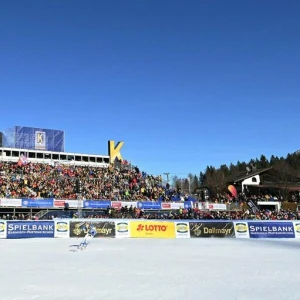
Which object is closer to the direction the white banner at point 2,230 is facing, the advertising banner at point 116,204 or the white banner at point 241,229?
the white banner

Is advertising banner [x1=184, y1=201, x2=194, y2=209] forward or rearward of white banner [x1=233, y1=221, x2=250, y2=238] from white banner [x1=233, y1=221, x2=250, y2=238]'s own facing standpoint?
rearward

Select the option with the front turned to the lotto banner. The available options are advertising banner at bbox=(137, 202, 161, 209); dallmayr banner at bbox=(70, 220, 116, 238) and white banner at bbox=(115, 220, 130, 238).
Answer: the advertising banner

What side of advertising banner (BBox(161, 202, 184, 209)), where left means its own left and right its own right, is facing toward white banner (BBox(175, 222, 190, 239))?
front

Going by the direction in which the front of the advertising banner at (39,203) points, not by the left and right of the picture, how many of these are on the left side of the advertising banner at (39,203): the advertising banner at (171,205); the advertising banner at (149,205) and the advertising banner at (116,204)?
3

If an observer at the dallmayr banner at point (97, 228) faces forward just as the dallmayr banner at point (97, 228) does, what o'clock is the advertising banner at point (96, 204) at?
The advertising banner is roughly at 6 o'clock from the dallmayr banner.

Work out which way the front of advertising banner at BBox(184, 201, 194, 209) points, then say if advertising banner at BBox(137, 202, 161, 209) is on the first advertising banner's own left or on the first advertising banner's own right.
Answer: on the first advertising banner's own right

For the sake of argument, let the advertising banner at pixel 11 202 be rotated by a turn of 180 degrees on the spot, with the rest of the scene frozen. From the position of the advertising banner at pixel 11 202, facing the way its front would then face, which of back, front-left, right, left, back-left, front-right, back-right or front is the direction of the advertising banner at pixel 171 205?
right

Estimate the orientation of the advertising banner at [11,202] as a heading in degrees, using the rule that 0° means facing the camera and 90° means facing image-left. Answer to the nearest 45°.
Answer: approximately 0°

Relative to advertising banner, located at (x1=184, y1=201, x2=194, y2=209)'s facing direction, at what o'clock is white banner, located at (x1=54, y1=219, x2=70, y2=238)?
The white banner is roughly at 1 o'clock from the advertising banner.

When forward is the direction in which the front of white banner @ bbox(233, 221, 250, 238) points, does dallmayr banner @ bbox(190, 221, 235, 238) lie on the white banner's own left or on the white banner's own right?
on the white banner's own right
